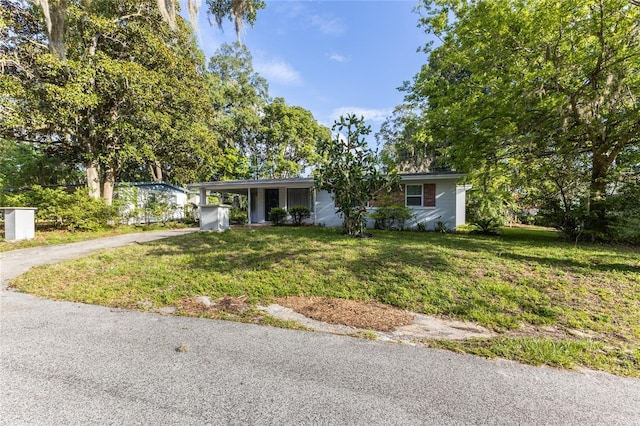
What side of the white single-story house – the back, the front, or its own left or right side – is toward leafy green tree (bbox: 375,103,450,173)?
back

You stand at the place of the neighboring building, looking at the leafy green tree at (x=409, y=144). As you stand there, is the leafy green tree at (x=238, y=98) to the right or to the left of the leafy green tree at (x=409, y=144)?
left

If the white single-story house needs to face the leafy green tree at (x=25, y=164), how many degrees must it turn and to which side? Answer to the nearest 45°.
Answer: approximately 90° to its right

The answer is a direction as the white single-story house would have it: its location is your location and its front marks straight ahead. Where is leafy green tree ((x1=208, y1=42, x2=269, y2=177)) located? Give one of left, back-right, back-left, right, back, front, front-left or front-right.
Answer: back-right

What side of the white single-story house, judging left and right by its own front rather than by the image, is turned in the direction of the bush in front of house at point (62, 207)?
right

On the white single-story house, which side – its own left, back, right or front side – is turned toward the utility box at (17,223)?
right

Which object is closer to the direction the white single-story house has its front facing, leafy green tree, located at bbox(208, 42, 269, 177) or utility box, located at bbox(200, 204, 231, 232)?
the utility box

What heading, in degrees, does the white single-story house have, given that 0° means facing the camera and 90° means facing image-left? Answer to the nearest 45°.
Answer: approximately 0°
